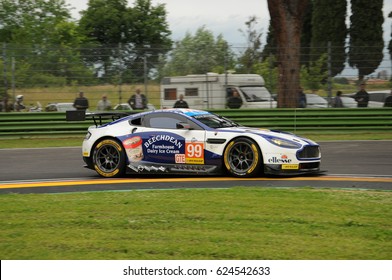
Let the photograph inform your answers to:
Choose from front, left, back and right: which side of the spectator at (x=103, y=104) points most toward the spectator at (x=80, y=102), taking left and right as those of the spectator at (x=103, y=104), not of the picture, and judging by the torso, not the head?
right

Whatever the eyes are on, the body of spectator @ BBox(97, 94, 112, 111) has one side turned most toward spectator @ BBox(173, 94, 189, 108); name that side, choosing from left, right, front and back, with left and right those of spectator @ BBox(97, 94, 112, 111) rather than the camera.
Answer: left

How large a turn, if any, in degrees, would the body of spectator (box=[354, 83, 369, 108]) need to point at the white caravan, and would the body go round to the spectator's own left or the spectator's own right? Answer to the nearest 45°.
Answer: approximately 90° to the spectator's own right

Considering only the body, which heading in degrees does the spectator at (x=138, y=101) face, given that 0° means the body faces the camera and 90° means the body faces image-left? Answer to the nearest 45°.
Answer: approximately 0°

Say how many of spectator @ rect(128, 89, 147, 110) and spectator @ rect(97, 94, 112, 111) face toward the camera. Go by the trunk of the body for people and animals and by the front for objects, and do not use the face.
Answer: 2

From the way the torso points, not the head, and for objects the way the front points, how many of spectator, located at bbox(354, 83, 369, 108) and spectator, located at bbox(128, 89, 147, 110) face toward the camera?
2

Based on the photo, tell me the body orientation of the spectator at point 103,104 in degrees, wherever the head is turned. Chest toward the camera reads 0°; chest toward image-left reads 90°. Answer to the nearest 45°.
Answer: approximately 0°

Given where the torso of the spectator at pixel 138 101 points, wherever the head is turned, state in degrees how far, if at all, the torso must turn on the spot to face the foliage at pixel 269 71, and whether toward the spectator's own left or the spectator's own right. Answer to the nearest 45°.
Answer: approximately 180°

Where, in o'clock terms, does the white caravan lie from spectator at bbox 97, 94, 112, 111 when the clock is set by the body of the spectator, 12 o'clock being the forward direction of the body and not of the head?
The white caravan is roughly at 9 o'clock from the spectator.

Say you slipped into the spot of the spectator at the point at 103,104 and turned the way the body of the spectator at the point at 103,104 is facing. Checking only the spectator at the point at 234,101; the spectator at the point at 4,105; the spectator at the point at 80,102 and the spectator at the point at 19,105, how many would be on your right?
3
